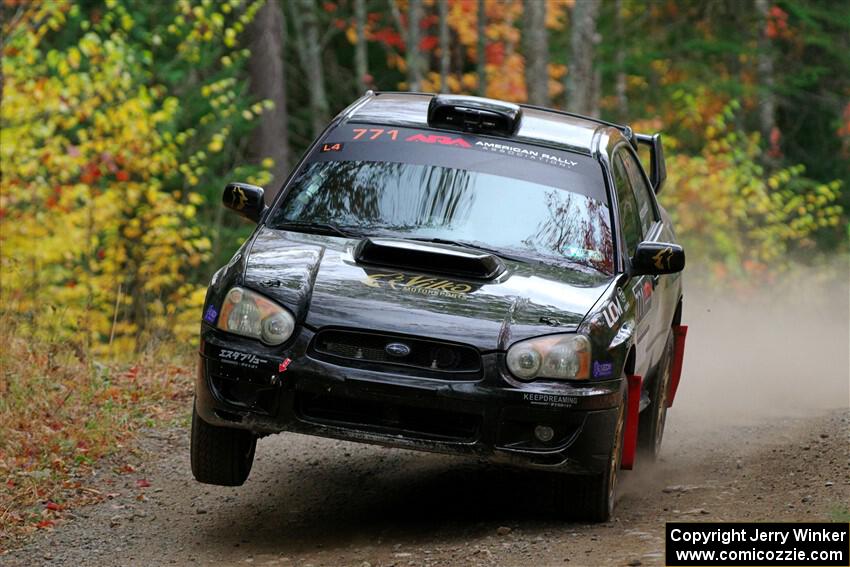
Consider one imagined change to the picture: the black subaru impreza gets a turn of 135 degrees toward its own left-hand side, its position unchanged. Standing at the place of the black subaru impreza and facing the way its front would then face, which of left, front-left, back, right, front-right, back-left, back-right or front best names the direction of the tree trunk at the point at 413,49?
front-left

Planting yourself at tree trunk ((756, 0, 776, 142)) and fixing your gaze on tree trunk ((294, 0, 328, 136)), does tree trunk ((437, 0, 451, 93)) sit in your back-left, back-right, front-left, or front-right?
front-right

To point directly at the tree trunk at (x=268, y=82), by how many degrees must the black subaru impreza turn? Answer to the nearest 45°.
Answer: approximately 180°

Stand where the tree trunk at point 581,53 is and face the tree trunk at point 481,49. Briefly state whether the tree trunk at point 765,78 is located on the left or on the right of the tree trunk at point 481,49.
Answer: right

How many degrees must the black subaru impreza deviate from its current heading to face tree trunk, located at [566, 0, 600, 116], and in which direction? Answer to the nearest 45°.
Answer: approximately 180°

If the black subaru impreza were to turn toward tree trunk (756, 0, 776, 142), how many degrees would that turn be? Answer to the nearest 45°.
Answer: approximately 180°

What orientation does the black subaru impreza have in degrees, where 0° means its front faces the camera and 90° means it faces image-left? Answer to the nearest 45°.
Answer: approximately 0°

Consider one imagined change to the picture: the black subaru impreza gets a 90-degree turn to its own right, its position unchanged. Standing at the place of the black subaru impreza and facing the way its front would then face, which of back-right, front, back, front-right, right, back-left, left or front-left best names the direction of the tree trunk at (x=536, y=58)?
right

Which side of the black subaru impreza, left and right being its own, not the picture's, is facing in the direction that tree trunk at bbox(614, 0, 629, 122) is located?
back

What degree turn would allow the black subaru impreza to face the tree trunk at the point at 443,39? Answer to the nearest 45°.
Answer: approximately 180°

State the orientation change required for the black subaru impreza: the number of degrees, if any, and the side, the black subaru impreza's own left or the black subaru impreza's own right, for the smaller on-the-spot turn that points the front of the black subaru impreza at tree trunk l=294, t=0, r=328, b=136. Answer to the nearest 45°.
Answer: approximately 180°

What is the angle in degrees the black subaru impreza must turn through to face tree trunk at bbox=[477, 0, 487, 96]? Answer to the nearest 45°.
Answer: approximately 180°

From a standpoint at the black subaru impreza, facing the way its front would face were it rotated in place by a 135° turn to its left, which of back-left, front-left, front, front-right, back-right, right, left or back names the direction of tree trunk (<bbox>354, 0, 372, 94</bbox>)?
front-left
